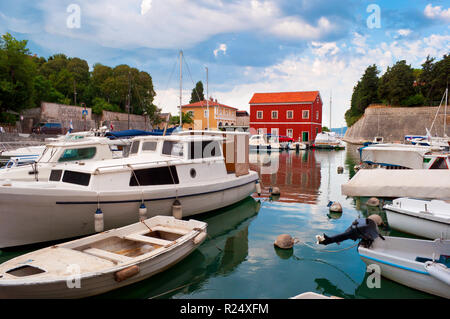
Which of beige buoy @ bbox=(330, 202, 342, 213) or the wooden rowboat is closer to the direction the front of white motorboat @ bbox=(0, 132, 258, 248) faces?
the wooden rowboat

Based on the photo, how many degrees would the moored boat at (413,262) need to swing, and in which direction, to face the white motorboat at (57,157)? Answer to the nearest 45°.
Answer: approximately 135° to its right

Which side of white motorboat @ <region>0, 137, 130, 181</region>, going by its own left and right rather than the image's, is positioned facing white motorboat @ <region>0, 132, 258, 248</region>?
left
